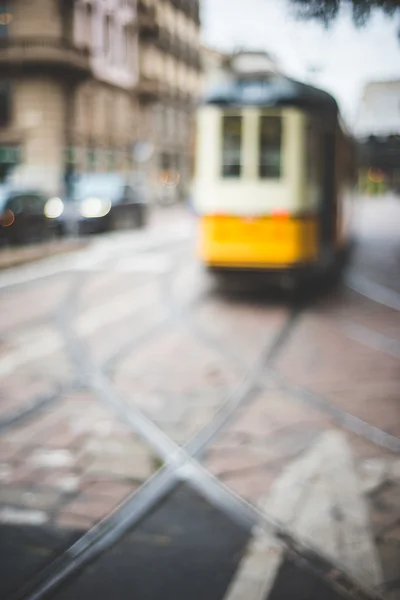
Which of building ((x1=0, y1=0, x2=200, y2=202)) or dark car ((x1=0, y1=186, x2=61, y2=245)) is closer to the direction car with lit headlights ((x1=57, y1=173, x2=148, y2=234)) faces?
the dark car

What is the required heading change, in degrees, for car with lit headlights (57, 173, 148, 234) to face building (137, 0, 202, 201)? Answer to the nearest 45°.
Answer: approximately 135° to its right

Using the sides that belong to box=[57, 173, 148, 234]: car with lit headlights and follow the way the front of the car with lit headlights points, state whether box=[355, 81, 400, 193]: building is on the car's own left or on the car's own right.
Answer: on the car's own left

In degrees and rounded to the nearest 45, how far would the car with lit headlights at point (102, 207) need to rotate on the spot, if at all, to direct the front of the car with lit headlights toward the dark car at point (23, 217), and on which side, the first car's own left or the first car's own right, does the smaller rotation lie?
0° — it already faces it

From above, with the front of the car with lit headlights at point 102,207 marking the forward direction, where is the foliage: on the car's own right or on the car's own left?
on the car's own left

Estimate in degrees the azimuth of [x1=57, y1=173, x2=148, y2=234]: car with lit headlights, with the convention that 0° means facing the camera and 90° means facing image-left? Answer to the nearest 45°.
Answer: approximately 45°

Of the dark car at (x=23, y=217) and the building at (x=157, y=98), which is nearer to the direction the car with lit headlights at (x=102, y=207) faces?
the dark car
